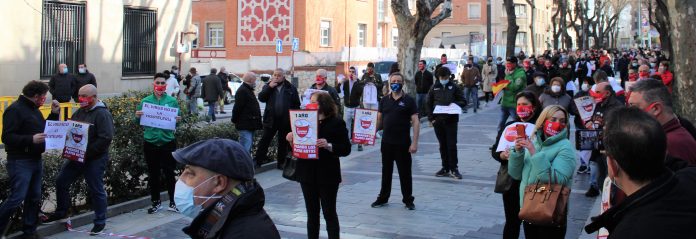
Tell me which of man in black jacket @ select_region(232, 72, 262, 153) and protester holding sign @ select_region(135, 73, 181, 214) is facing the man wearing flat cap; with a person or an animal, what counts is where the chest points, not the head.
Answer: the protester holding sign

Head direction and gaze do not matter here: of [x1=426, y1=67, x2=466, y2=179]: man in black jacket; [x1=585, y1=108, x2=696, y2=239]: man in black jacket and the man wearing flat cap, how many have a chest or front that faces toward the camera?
1

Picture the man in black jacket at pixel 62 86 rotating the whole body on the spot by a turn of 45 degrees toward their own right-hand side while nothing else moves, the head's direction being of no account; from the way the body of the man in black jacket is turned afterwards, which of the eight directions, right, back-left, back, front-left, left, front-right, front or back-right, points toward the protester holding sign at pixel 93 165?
front-left

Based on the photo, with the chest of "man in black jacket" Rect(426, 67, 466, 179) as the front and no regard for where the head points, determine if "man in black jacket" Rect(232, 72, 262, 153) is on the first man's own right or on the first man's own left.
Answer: on the first man's own right

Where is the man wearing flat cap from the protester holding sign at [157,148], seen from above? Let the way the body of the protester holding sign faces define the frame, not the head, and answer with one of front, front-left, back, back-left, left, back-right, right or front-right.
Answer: front

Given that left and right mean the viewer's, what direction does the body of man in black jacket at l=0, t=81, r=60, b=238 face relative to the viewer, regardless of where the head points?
facing to the right of the viewer

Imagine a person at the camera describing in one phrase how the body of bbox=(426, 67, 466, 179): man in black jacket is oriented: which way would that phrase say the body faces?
toward the camera

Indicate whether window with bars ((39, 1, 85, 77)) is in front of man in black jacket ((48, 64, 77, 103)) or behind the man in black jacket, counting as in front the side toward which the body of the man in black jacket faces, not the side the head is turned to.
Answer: behind
